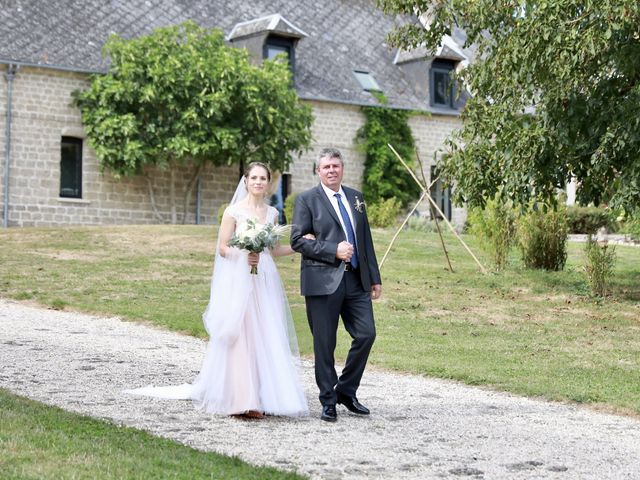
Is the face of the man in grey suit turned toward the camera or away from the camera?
toward the camera

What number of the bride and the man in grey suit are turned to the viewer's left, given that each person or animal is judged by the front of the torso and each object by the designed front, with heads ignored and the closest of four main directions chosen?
0

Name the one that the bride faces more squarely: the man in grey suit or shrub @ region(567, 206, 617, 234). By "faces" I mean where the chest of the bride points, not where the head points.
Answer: the man in grey suit

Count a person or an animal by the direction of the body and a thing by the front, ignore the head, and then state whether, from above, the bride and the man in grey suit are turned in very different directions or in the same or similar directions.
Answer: same or similar directions

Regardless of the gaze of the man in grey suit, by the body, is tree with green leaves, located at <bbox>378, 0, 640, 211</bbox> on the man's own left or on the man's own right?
on the man's own left

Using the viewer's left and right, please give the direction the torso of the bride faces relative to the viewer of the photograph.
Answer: facing the viewer and to the right of the viewer

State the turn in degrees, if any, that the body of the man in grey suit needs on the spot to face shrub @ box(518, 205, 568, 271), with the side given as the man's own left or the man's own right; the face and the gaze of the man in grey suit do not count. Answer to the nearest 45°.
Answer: approximately 135° to the man's own left

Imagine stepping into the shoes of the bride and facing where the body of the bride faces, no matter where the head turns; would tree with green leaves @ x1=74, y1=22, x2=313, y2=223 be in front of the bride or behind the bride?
behind

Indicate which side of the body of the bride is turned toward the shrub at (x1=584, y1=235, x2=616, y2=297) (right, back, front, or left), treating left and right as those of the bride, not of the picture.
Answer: left
